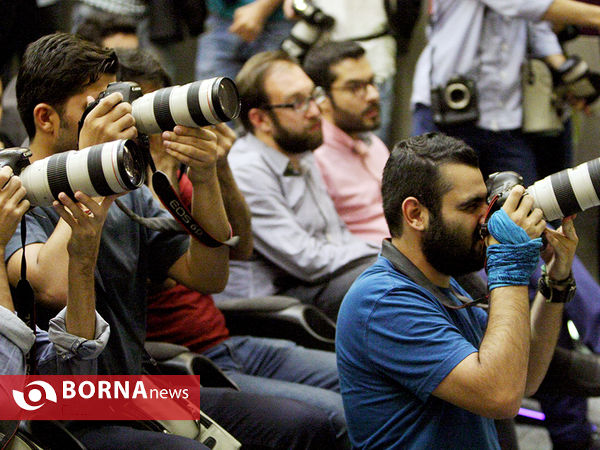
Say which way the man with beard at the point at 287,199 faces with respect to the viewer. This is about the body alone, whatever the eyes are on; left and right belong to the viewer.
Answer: facing the viewer and to the right of the viewer

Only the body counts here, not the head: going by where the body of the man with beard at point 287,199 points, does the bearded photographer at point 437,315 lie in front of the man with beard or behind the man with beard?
in front

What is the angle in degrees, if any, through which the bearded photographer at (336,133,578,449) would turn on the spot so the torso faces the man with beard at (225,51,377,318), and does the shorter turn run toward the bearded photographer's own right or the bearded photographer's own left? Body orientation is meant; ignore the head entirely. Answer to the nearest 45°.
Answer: approximately 135° to the bearded photographer's own left

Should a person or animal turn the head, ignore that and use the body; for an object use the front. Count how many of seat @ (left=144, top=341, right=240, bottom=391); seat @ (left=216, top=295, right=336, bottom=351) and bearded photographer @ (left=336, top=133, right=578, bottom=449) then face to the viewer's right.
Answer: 3

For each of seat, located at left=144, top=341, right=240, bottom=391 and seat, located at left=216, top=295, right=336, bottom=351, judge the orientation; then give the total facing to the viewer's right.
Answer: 2

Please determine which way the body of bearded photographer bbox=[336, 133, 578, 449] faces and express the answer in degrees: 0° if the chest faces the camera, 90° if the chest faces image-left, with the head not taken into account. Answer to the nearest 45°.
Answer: approximately 270°

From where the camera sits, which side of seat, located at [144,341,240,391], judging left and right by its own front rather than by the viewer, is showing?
right

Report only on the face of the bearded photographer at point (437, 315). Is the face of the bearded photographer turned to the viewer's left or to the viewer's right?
to the viewer's right

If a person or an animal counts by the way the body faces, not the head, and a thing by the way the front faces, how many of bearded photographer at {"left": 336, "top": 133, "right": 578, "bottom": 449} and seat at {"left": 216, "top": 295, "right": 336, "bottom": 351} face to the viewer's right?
2

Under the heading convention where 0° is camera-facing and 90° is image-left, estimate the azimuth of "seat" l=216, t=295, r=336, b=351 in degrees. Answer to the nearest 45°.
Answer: approximately 270°

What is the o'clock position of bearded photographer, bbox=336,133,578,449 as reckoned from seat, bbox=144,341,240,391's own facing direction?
The bearded photographer is roughly at 1 o'clock from the seat.
